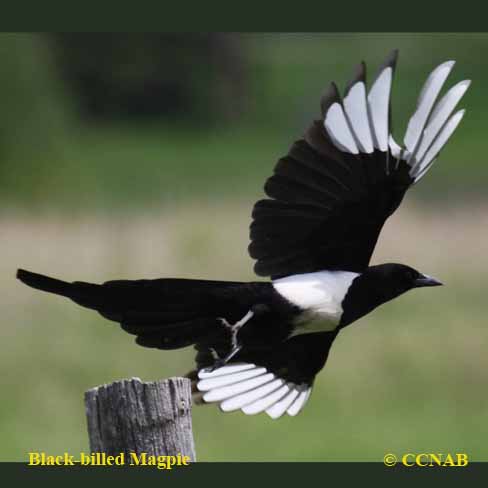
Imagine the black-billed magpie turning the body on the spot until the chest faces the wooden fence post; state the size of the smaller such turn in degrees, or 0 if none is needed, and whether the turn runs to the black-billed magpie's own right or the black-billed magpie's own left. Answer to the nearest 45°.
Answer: approximately 135° to the black-billed magpie's own right

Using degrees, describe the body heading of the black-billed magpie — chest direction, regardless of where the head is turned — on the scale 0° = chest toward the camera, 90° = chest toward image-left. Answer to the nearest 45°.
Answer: approximately 270°
